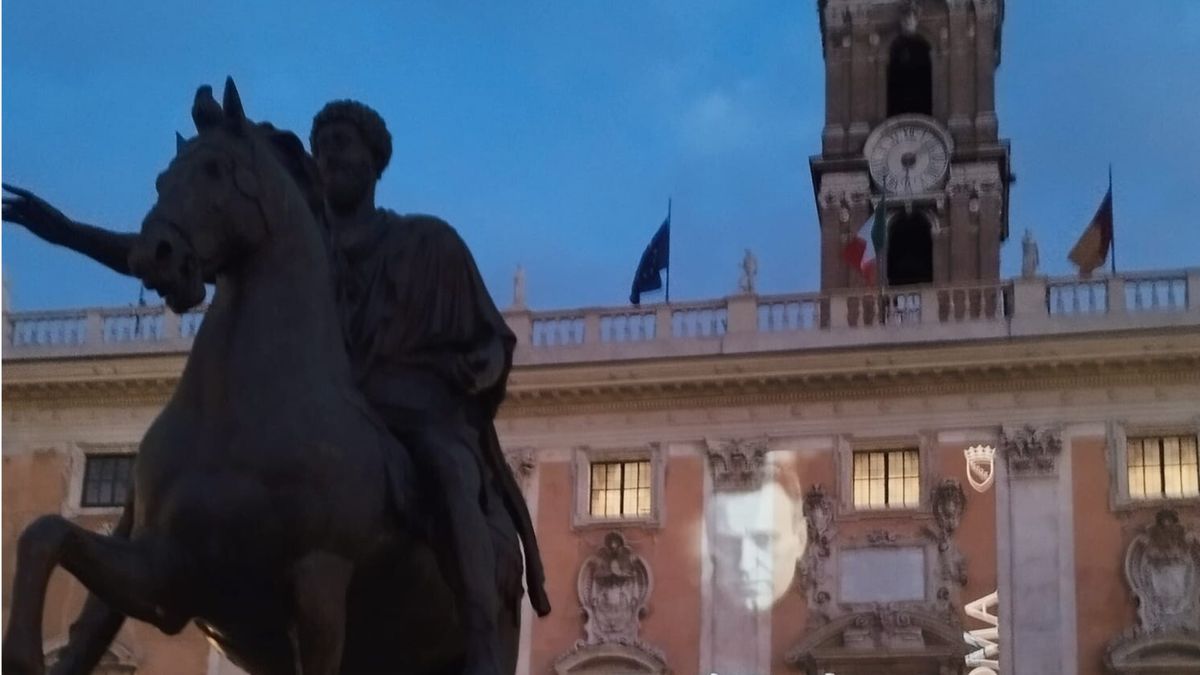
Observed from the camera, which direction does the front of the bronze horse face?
facing the viewer and to the left of the viewer

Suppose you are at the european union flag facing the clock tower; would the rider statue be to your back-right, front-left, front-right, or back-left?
back-right

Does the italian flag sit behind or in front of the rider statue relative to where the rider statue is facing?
behind

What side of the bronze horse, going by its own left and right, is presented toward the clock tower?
back

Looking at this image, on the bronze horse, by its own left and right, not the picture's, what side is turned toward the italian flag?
back

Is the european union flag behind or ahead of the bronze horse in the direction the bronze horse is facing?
behind

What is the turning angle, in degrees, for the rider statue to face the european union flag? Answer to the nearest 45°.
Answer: approximately 135° to its right

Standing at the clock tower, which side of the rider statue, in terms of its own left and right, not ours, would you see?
back
